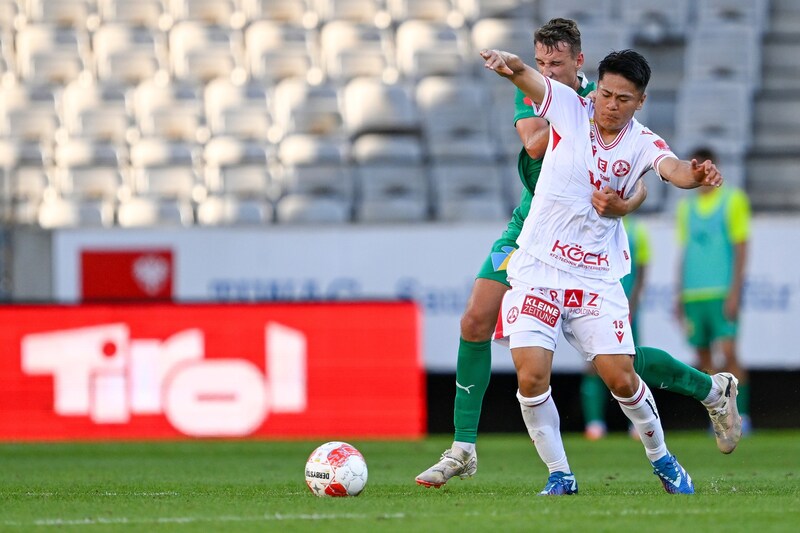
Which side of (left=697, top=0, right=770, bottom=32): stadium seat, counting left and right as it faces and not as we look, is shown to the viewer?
front

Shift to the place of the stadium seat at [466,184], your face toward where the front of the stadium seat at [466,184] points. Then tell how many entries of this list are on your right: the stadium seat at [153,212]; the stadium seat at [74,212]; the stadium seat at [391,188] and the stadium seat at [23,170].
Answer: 4

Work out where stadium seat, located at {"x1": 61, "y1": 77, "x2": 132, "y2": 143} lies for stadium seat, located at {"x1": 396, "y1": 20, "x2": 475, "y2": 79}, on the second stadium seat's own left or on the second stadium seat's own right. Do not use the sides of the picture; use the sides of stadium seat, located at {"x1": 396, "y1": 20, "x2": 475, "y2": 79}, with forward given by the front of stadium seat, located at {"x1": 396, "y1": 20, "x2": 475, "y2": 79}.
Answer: on the second stadium seat's own right

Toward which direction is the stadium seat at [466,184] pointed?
toward the camera

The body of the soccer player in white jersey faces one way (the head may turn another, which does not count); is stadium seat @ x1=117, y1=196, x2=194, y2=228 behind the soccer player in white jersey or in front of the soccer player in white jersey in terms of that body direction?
behind

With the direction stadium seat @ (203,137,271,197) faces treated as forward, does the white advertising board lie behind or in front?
in front

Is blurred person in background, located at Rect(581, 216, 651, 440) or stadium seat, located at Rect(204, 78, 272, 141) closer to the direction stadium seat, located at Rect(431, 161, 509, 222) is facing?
the blurred person in background

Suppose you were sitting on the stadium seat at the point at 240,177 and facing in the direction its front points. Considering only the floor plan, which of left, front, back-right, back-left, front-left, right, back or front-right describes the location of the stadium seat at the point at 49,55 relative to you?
back-right

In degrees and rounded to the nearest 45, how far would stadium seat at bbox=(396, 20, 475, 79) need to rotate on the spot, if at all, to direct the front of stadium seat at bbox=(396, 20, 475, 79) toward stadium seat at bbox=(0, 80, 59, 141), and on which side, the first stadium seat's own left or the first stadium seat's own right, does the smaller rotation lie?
approximately 90° to the first stadium seat's own right

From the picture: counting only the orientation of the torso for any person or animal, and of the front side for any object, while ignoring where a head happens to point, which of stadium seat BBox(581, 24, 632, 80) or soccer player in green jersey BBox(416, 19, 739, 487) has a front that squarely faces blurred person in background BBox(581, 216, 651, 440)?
the stadium seat

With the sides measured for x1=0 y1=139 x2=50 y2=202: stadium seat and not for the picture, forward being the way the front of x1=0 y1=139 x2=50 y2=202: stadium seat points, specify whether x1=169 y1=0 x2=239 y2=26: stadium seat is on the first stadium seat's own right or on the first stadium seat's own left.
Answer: on the first stadium seat's own left

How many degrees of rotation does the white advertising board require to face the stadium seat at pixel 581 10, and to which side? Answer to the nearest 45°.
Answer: approximately 135° to its left

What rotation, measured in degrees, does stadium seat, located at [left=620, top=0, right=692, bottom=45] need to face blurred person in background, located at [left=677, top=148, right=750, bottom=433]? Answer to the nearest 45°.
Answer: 0° — it already faces them

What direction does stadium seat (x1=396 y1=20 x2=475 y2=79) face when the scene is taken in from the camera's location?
facing the viewer
